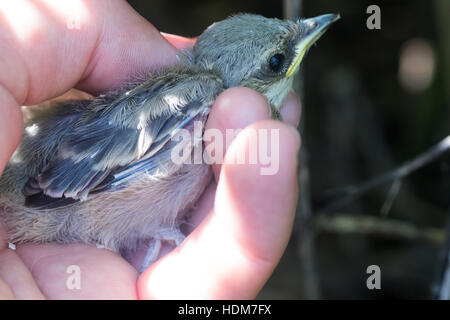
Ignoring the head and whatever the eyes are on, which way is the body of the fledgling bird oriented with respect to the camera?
to the viewer's right
